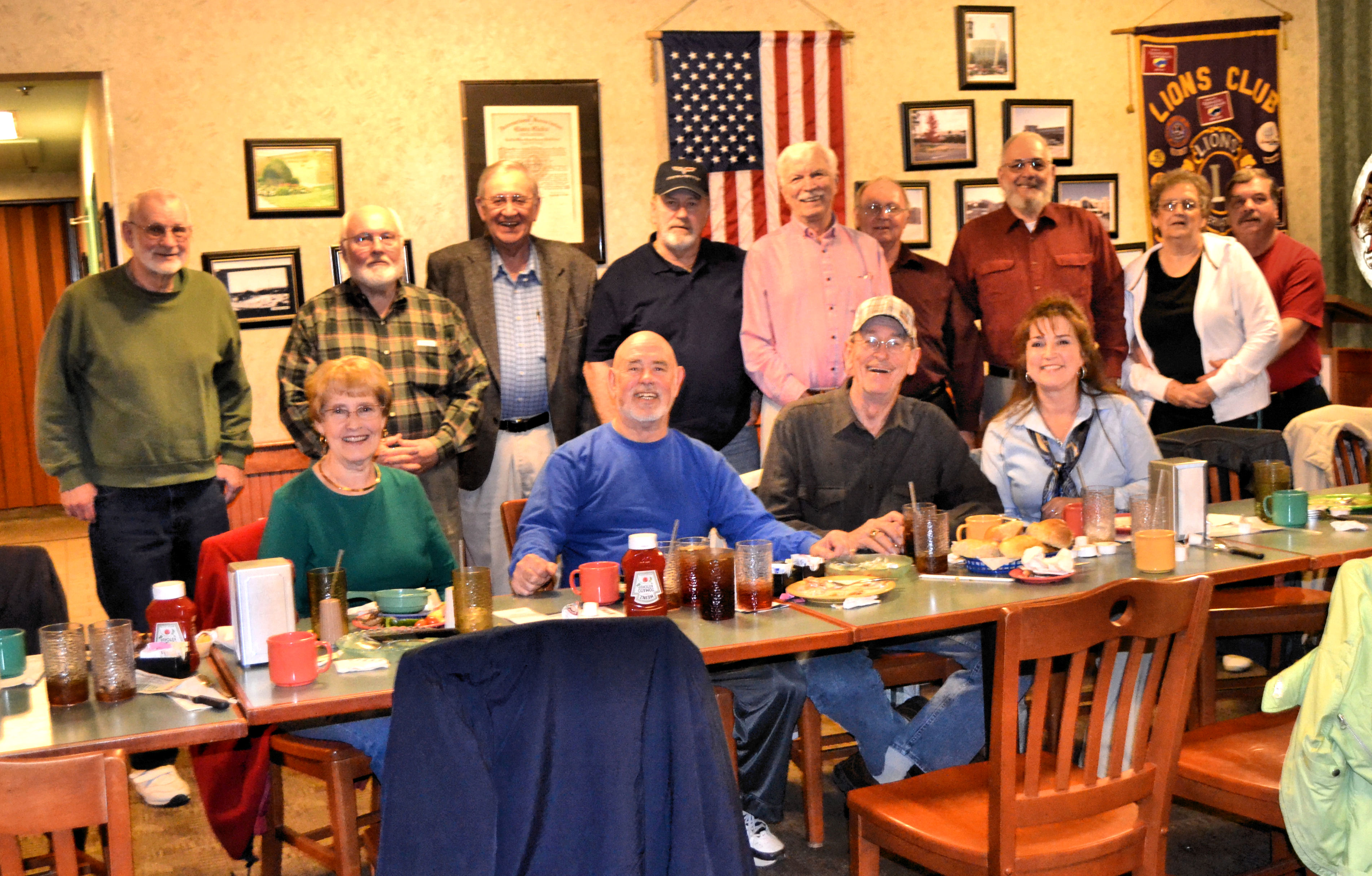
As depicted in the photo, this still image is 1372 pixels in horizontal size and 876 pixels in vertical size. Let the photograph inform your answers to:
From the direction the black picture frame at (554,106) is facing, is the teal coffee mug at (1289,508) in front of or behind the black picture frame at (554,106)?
in front

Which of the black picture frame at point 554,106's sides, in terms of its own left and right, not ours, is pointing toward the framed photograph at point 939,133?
left

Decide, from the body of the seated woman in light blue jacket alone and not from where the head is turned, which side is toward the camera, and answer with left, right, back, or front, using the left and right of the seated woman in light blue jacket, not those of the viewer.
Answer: front

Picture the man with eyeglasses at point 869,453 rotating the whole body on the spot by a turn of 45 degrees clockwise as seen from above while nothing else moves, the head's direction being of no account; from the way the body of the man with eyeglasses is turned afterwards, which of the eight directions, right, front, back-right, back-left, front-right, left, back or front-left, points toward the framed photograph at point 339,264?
right

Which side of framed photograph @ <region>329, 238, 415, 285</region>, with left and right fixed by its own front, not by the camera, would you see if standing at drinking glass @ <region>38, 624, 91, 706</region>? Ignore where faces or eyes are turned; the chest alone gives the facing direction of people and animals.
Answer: front

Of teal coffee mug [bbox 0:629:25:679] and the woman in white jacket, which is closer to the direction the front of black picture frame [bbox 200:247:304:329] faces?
the teal coffee mug

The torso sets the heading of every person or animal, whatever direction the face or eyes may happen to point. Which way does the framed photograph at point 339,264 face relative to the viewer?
toward the camera

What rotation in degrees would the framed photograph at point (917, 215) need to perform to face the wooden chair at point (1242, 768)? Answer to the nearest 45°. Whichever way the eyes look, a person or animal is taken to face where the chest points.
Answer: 0° — it already faces it

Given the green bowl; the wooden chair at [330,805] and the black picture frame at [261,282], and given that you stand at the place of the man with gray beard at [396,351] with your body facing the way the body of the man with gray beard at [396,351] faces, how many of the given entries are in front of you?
2

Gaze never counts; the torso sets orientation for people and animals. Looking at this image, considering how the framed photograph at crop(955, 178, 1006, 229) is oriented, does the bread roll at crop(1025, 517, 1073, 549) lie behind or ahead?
ahead

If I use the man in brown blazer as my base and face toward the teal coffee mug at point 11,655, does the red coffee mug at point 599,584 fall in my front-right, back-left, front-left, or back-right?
front-left
